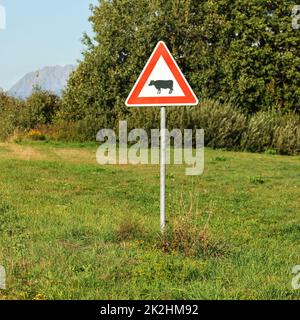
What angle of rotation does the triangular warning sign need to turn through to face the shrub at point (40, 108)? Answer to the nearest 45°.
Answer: approximately 180°

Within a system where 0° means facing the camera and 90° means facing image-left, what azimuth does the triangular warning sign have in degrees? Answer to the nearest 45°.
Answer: approximately 0°

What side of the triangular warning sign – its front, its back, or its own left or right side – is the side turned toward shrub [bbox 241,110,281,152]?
back

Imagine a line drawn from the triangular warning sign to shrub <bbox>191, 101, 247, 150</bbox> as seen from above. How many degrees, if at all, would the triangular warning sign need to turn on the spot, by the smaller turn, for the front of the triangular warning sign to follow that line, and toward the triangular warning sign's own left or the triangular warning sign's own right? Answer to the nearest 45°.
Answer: approximately 180°

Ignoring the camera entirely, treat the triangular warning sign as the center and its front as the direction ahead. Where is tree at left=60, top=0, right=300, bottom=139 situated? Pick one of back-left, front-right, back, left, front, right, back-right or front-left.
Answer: back

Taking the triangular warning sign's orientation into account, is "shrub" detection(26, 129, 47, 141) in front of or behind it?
behind

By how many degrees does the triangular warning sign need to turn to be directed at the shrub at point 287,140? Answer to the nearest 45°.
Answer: approximately 180°
